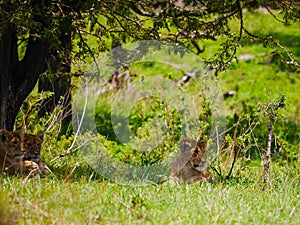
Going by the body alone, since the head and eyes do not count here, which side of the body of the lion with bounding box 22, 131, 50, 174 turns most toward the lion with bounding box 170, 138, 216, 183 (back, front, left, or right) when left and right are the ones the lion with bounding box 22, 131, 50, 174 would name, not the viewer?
left

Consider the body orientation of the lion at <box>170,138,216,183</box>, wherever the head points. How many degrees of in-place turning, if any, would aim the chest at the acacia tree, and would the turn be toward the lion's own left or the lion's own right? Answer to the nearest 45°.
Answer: approximately 180°

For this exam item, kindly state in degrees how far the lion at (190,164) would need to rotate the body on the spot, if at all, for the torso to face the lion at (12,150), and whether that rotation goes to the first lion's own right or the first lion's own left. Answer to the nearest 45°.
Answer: approximately 135° to the first lion's own right

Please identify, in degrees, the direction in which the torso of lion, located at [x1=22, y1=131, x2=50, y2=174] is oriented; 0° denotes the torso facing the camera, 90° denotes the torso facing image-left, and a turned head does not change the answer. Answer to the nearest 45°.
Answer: approximately 0°

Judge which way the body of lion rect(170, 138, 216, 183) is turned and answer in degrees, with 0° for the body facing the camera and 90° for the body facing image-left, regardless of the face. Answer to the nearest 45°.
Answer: approximately 315°

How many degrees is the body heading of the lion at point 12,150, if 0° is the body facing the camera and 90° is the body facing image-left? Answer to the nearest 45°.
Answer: approximately 315°

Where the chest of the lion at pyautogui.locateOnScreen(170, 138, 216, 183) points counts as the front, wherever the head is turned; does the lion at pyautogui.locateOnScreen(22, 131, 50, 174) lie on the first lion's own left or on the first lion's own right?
on the first lion's own right
